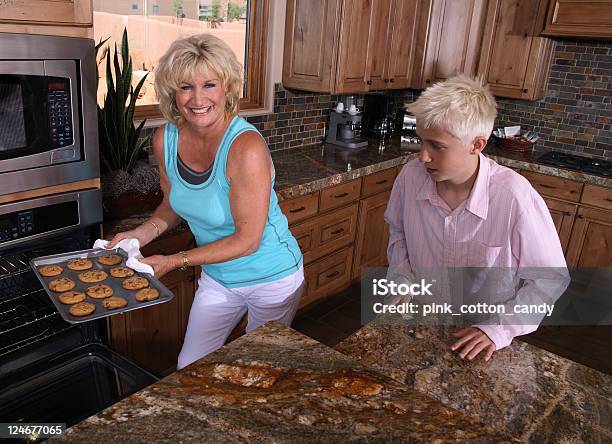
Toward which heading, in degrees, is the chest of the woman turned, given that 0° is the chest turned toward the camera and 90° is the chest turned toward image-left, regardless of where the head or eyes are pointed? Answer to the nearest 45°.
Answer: approximately 45°

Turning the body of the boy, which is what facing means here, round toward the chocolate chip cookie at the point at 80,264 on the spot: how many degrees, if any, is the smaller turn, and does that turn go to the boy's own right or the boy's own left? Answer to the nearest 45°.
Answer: approximately 45° to the boy's own right

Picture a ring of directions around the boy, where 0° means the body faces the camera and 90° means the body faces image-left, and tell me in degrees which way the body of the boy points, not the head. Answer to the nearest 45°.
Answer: approximately 45°

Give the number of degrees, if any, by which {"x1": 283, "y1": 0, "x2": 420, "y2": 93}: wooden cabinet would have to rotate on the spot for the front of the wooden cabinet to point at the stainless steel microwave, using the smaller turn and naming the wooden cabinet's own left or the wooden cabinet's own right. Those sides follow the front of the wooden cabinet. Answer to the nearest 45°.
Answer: approximately 45° to the wooden cabinet's own right

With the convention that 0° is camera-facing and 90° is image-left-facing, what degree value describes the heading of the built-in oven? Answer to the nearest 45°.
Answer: approximately 315°

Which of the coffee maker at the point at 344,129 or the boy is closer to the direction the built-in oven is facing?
the boy

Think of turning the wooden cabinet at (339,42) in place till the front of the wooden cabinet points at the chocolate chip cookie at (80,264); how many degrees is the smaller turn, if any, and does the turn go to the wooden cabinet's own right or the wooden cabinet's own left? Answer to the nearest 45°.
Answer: approximately 45° to the wooden cabinet's own right

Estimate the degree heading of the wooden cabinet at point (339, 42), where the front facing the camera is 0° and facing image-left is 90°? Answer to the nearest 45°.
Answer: approximately 315°
